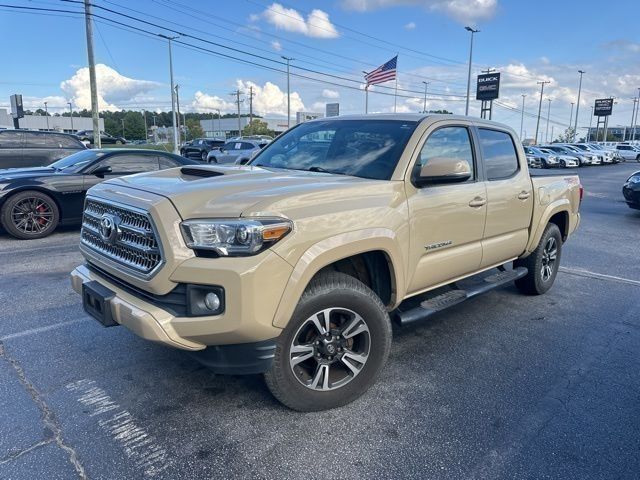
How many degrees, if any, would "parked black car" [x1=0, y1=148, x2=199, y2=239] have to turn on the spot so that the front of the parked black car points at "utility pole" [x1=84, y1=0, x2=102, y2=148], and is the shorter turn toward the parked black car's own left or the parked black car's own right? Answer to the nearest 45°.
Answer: approximately 90° to the parked black car's own right

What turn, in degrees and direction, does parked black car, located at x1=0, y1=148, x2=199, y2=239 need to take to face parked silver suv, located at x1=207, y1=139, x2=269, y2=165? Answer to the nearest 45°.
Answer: approximately 135° to its right

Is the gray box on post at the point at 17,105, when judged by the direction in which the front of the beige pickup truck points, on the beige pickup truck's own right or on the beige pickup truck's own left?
on the beige pickup truck's own right

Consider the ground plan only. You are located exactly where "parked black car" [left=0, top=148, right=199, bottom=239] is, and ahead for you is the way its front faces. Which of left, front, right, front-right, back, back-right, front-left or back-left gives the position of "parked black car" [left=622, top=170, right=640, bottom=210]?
back

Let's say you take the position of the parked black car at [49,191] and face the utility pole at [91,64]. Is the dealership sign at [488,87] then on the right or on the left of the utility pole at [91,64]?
right

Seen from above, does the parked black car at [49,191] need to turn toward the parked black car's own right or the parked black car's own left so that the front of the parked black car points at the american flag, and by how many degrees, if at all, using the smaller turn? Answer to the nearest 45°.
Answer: approximately 135° to the parked black car's own right

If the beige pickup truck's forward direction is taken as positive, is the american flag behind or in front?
behind

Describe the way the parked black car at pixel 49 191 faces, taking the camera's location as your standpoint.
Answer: facing to the left of the viewer

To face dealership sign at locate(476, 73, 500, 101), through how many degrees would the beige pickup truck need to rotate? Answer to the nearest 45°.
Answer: approximately 135° to its right

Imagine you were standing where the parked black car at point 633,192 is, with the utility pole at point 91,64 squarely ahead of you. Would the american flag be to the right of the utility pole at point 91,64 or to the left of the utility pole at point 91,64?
right

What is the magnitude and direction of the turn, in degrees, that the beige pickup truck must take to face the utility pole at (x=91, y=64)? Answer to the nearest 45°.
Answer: approximately 90° to its right
